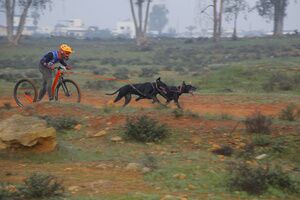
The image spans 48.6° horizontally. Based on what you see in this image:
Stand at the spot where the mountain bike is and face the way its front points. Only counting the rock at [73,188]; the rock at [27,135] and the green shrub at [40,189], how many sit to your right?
3

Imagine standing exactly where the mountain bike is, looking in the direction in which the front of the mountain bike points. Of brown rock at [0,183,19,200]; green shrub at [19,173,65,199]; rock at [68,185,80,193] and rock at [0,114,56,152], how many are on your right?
4

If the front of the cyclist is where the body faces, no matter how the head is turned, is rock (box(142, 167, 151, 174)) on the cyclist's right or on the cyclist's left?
on the cyclist's right

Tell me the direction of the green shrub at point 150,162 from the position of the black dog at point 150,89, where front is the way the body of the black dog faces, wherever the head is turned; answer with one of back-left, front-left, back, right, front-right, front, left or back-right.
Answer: right

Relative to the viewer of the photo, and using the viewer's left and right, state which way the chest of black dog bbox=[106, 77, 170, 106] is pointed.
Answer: facing to the right of the viewer

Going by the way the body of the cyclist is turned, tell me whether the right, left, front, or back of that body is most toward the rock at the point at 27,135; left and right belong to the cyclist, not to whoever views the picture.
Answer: right

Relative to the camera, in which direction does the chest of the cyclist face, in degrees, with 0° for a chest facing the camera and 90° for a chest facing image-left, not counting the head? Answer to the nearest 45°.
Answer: approximately 270°

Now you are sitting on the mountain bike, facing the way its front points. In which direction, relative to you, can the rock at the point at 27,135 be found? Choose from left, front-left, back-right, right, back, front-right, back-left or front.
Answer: right

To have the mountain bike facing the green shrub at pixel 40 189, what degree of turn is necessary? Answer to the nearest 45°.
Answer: approximately 90° to its right

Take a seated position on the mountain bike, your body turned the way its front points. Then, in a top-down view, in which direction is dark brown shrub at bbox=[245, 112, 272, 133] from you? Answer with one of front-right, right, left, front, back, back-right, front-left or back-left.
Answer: front-right

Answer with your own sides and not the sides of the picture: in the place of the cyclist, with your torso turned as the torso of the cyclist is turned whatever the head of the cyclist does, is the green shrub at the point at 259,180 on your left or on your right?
on your right

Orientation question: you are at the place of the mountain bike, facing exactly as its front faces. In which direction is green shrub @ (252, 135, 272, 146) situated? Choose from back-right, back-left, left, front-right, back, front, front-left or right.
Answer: front-right

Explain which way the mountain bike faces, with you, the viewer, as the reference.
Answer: facing to the right of the viewer
